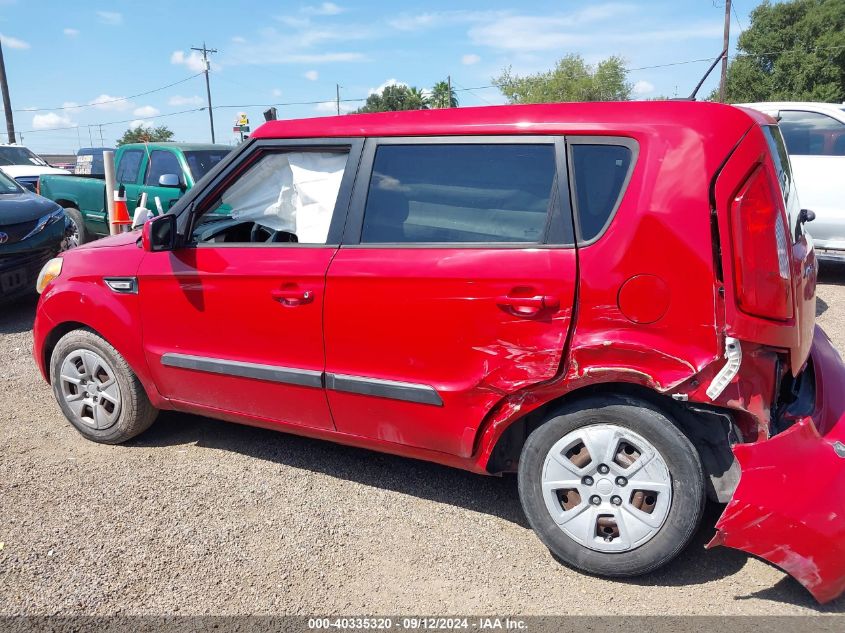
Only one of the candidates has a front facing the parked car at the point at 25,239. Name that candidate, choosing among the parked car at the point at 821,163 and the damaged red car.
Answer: the damaged red car

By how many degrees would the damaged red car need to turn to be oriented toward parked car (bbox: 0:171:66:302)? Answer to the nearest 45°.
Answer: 0° — it already faces it

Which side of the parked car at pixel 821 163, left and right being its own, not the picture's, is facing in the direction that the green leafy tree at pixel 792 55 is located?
left

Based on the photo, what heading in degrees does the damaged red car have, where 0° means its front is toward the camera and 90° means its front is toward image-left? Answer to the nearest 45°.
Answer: approximately 135°

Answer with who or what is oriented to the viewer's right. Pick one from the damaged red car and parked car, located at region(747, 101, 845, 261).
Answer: the parked car

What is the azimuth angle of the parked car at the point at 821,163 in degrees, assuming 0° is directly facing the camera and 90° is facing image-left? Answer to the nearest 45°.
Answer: approximately 270°

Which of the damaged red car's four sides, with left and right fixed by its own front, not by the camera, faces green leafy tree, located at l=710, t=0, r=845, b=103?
right
